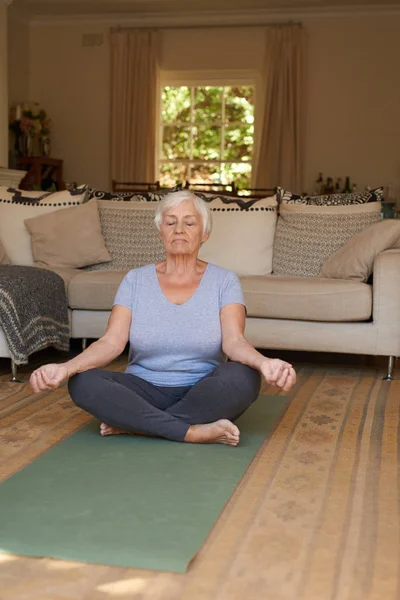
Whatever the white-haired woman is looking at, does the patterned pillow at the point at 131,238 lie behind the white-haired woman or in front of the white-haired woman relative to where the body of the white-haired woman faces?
behind

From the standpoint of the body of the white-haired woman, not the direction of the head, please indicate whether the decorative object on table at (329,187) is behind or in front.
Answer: behind

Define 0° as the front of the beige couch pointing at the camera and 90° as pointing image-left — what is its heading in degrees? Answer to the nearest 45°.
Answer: approximately 0°

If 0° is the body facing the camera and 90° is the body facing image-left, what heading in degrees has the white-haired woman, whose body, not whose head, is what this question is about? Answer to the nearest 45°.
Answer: approximately 0°

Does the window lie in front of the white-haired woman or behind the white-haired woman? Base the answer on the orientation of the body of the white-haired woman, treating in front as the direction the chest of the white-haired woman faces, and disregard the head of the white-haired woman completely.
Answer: behind

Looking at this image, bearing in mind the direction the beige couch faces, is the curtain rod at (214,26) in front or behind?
behind

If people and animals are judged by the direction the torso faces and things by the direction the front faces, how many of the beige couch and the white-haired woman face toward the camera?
2

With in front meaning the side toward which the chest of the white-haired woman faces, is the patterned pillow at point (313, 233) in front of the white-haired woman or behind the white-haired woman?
behind
